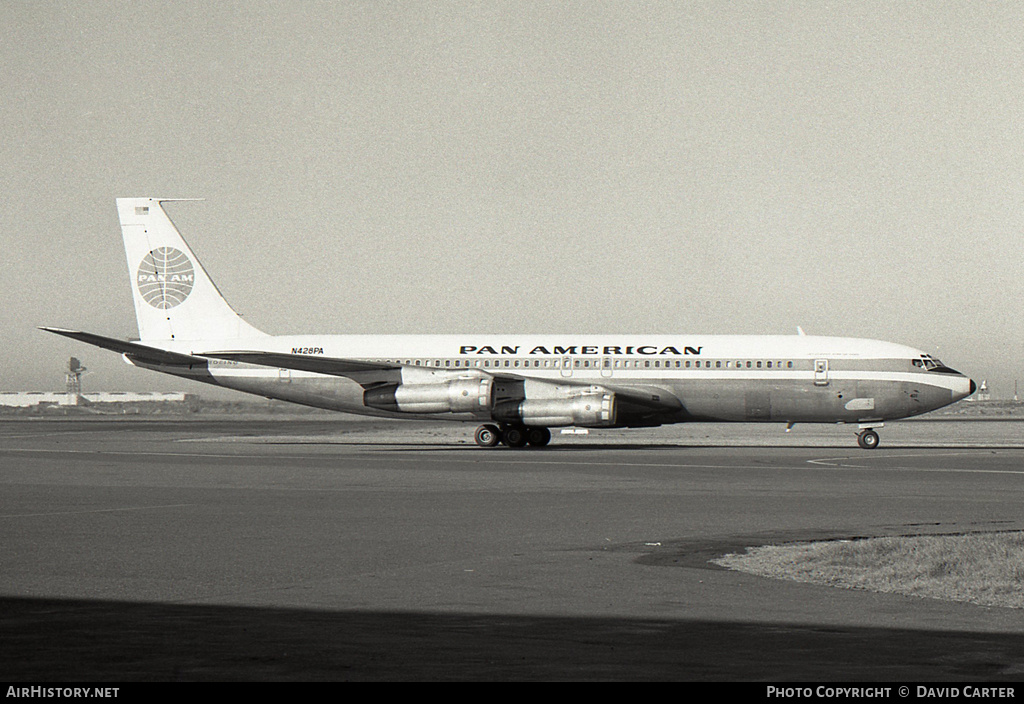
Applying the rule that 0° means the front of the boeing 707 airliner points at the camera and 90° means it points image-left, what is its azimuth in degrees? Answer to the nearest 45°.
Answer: approximately 270°
